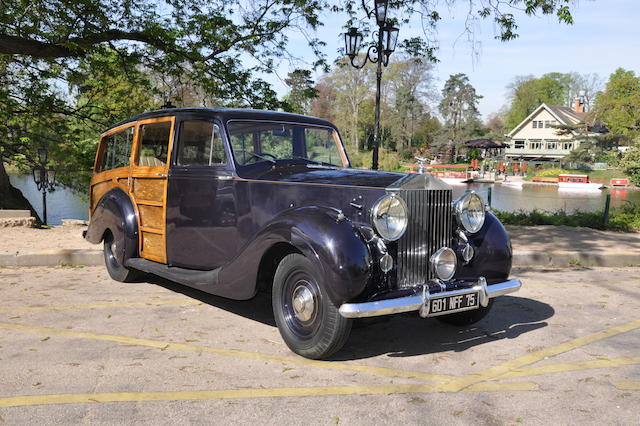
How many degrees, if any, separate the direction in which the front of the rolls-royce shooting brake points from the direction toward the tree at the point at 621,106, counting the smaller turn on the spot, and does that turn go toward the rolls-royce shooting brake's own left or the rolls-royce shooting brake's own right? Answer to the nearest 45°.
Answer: approximately 90° to the rolls-royce shooting brake's own left

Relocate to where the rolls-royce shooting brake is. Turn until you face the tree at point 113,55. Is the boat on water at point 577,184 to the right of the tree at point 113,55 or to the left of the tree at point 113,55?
right

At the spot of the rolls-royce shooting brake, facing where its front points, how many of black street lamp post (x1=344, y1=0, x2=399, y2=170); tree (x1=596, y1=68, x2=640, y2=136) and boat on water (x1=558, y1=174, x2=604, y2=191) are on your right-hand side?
0

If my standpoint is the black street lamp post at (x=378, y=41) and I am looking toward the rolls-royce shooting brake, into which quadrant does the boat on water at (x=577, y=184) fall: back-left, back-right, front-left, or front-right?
back-left

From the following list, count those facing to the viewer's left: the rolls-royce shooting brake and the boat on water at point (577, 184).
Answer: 0

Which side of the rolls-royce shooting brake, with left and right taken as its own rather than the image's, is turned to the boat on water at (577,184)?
left

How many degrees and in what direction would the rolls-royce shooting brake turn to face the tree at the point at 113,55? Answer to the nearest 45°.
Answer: approximately 180°

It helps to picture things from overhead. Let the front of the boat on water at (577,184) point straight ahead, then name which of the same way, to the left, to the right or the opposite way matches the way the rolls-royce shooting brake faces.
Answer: the same way

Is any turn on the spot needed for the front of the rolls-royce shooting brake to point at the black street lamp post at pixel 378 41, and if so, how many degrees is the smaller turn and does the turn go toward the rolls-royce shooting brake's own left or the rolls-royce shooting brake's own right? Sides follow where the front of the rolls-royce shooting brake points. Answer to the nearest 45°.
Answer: approximately 135° to the rolls-royce shooting brake's own left

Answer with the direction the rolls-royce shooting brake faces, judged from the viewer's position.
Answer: facing the viewer and to the right of the viewer
